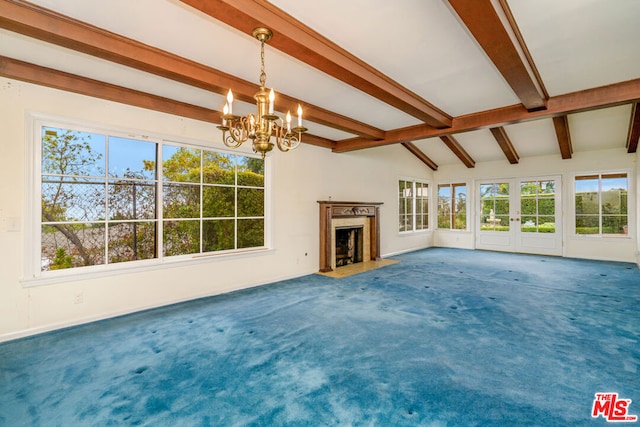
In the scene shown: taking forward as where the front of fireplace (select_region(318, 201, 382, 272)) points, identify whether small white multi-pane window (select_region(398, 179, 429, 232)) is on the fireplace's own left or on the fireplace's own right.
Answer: on the fireplace's own left

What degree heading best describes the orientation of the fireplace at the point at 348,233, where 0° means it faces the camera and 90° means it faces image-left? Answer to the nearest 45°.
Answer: approximately 315°

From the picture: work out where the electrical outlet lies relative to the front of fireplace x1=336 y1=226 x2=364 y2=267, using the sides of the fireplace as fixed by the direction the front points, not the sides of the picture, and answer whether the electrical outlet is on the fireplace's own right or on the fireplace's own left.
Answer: on the fireplace's own right

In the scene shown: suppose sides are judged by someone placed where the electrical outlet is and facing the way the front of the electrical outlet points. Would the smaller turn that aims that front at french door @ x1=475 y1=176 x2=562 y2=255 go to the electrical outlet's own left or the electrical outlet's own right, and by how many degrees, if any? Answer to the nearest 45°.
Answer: approximately 90° to the electrical outlet's own left

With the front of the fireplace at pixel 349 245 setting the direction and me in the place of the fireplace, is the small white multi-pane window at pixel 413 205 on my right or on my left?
on my left

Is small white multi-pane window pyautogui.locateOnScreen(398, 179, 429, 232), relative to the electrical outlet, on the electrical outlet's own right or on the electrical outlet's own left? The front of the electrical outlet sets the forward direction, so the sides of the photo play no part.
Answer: on the electrical outlet's own left

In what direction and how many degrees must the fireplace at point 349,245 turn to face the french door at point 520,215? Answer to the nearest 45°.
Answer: approximately 45° to its left

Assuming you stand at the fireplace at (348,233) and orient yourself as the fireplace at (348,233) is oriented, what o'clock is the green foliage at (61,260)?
The green foliage is roughly at 3 o'clock from the fireplace.
